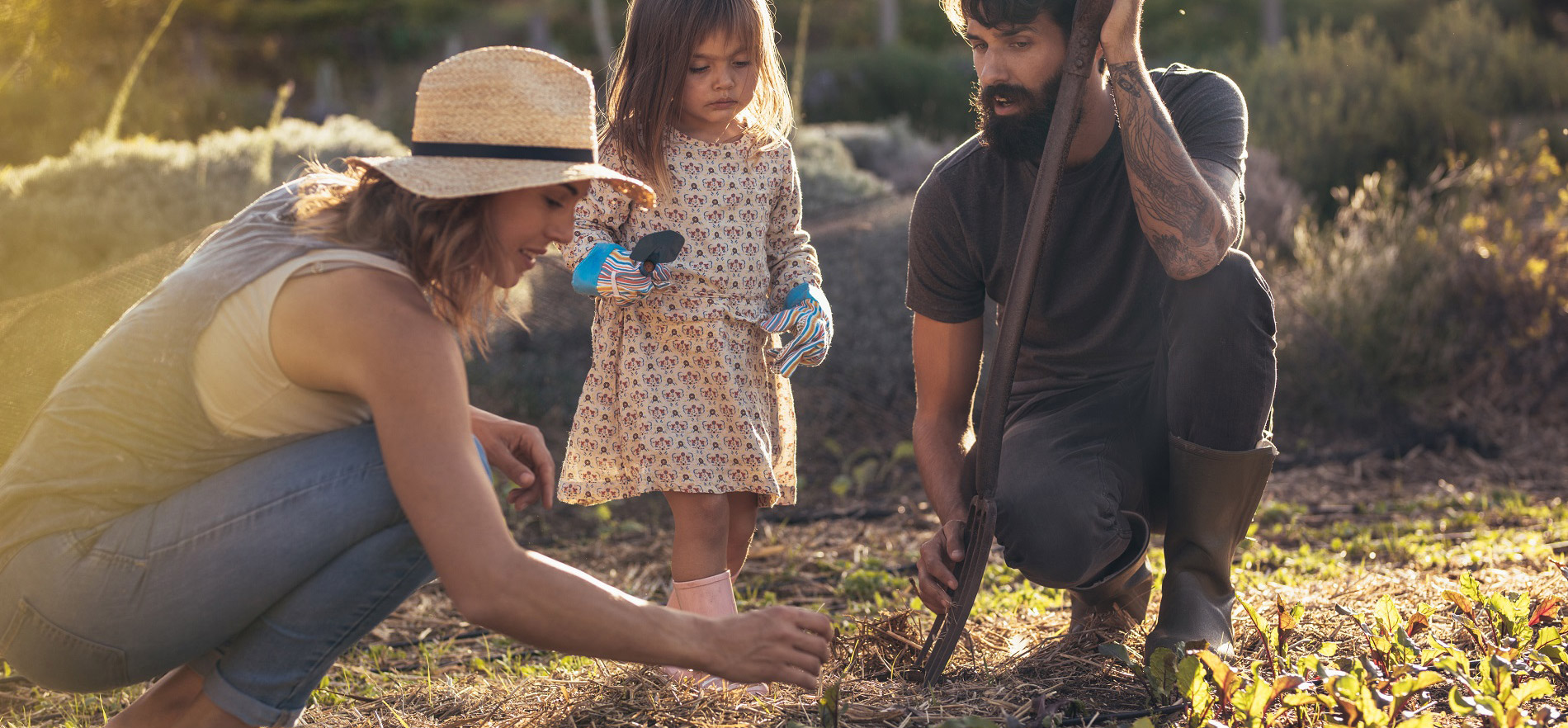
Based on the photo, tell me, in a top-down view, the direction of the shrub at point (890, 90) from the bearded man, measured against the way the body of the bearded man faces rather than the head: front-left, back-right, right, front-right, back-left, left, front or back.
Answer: back

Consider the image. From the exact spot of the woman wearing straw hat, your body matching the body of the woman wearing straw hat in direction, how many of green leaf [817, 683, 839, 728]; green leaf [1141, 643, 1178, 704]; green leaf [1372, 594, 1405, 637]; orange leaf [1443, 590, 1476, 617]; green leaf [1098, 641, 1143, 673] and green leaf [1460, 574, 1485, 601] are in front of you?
6

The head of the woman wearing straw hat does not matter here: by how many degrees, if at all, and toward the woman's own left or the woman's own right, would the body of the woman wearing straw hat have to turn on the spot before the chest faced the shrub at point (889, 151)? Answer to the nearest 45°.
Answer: approximately 45° to the woman's own left

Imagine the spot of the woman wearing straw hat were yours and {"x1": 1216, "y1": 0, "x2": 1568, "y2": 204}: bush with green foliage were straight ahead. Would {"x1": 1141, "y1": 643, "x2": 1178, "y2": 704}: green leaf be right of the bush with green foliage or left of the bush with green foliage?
right

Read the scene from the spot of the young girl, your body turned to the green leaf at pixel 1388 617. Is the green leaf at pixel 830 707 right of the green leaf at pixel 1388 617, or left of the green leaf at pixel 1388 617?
right

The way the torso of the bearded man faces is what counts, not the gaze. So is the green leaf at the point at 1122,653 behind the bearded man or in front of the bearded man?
in front

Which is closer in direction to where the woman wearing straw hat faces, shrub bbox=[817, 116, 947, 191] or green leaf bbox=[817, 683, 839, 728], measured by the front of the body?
the green leaf

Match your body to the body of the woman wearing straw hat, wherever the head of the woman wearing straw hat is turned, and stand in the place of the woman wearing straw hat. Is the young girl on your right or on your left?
on your left

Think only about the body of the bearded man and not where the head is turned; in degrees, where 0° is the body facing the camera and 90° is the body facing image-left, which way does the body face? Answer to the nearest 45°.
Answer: approximately 0°

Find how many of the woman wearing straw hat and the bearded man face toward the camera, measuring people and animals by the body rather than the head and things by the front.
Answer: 1

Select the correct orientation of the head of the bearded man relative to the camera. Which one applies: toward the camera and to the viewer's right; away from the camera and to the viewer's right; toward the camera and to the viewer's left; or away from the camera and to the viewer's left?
toward the camera and to the viewer's left

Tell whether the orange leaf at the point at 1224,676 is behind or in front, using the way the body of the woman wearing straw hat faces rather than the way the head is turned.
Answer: in front

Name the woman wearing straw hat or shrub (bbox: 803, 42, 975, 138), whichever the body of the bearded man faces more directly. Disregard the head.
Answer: the woman wearing straw hat

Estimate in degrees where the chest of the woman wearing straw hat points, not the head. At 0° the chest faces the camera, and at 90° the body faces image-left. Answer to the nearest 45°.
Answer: approximately 270°

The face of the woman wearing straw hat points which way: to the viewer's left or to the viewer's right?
to the viewer's right
